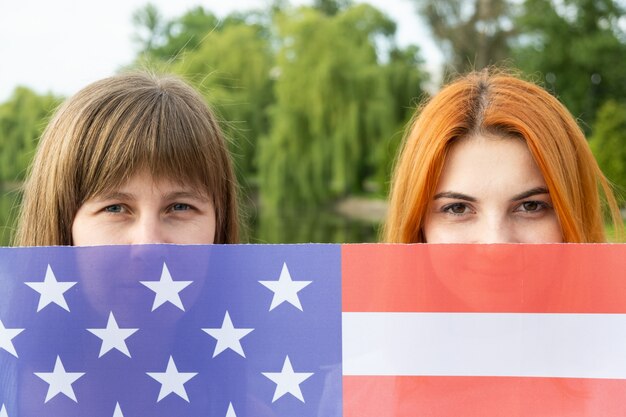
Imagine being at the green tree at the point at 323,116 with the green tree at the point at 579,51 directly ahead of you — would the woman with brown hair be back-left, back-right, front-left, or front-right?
back-right

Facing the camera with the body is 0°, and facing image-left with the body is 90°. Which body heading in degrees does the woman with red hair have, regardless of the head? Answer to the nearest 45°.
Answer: approximately 0°

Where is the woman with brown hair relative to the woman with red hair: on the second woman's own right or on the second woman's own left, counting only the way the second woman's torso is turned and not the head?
on the second woman's own right

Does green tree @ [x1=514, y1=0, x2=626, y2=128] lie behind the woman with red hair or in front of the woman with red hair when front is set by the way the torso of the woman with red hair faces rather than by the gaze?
behind

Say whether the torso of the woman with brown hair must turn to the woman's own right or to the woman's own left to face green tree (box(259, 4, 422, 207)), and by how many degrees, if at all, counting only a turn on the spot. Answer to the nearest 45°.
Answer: approximately 180°

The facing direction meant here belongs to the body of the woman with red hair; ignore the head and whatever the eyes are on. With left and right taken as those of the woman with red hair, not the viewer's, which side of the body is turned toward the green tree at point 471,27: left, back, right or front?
back

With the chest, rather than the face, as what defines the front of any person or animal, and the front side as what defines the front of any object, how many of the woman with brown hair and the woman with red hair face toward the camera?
2
